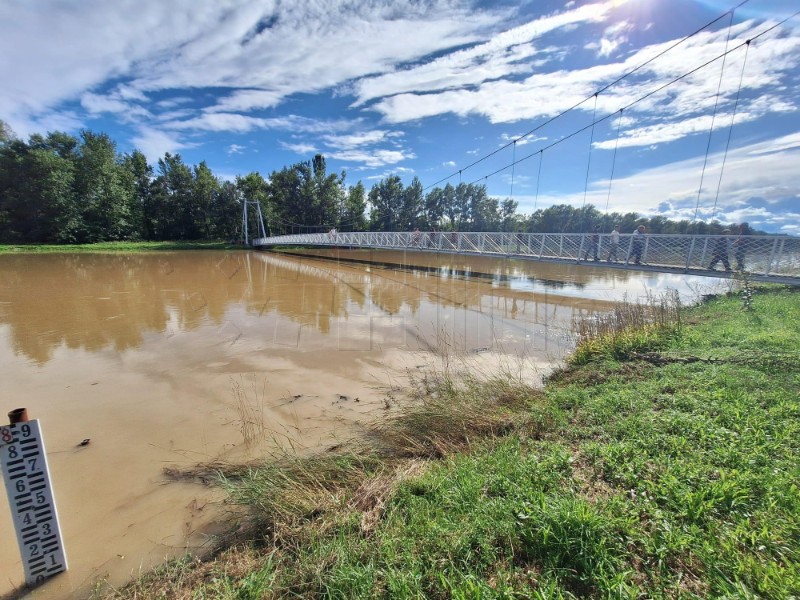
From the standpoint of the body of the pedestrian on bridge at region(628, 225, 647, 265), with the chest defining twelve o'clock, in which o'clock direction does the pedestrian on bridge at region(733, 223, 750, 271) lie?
the pedestrian on bridge at region(733, 223, 750, 271) is roughly at 1 o'clock from the pedestrian on bridge at region(628, 225, 647, 265).

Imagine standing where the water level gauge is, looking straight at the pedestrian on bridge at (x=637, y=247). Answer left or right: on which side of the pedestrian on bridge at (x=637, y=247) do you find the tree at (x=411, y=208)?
left

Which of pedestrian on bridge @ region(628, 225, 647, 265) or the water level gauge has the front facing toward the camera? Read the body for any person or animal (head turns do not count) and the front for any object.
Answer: the water level gauge

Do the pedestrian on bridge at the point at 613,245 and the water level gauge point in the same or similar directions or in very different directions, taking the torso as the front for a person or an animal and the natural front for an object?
same or similar directions

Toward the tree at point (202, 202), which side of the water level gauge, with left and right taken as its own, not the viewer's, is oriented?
back

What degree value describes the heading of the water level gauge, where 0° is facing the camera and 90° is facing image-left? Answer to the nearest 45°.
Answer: approximately 0°

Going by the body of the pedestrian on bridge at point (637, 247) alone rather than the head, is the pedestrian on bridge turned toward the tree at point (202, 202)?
no

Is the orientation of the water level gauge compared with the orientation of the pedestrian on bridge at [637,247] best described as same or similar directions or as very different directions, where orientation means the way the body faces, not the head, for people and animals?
same or similar directions

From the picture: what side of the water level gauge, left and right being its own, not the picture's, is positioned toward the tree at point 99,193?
back

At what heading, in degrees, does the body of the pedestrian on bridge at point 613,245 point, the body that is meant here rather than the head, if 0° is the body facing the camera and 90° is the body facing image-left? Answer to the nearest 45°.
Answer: approximately 270°

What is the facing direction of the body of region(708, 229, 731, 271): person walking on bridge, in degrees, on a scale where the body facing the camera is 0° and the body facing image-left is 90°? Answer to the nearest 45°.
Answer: approximately 270°
